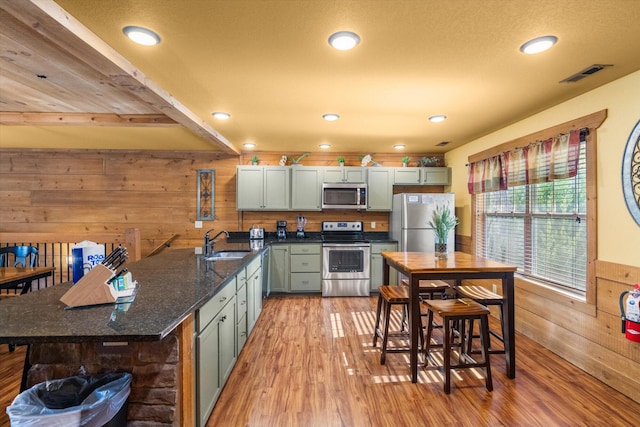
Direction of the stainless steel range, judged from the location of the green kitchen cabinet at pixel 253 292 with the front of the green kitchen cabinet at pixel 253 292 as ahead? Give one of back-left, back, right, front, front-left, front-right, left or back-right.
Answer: front-left

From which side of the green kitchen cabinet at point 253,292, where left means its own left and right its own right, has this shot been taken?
right

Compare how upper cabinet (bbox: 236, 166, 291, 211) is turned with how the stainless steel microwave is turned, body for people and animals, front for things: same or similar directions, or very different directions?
same or similar directions

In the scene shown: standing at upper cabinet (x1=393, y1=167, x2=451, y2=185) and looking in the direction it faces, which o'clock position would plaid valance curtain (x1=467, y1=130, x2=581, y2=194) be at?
The plaid valance curtain is roughly at 11 o'clock from the upper cabinet.

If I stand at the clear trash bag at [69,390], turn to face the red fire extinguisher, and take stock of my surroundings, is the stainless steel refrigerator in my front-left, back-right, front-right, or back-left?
front-left

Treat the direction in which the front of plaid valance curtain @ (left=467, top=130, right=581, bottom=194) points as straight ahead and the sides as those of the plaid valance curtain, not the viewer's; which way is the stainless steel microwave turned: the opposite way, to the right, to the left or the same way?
to the left

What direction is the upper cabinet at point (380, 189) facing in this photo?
toward the camera

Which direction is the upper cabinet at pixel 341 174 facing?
toward the camera

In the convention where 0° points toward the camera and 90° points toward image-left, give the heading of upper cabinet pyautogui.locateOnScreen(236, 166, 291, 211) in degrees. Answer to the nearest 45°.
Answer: approximately 0°

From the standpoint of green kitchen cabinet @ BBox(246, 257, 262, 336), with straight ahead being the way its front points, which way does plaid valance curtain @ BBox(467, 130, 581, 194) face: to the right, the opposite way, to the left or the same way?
the opposite way

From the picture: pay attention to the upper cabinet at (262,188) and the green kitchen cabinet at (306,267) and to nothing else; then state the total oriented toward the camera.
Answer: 2

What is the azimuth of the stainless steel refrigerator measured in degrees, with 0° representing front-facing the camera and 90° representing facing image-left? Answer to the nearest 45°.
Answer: approximately 0°
